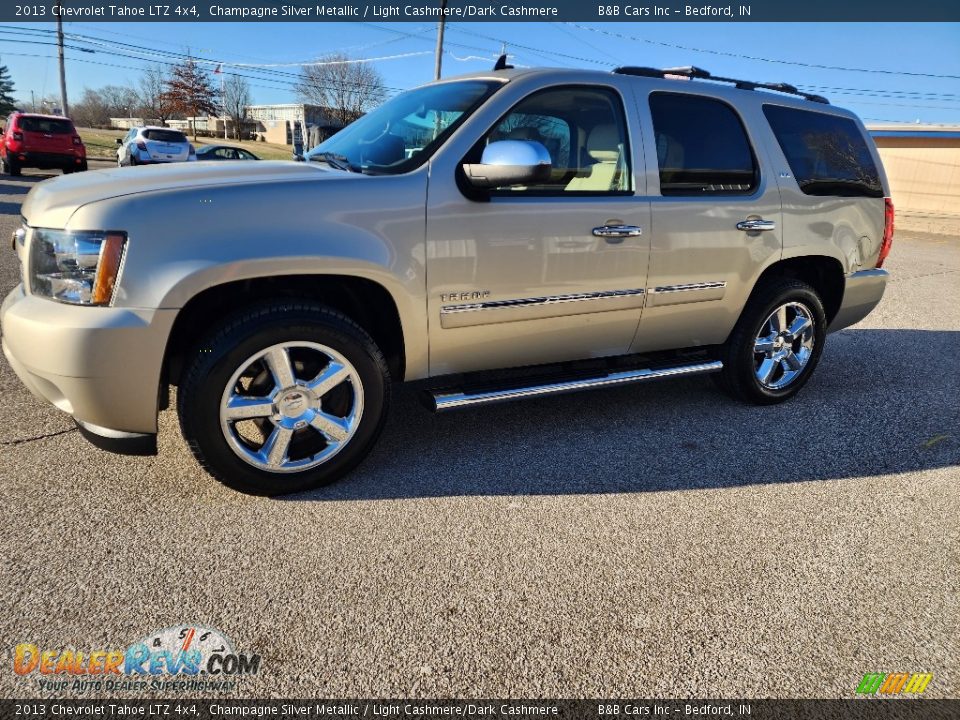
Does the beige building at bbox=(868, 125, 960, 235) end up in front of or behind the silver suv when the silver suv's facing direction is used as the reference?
behind

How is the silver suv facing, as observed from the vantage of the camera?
facing the viewer and to the left of the viewer

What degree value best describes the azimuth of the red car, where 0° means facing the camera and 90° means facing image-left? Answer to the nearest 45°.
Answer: approximately 180°

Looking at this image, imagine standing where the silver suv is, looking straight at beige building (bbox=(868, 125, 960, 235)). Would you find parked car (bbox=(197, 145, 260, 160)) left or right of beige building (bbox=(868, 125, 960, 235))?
left

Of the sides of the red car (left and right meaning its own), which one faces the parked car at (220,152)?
right

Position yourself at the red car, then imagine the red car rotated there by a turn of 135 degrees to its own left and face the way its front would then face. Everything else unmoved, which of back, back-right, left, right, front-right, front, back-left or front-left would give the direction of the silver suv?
front-left

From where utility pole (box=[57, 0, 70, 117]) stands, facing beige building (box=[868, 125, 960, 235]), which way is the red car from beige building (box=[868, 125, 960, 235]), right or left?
right

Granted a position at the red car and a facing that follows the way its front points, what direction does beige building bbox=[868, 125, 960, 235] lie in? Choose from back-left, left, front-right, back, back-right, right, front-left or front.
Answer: right

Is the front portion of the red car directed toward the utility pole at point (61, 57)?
yes
